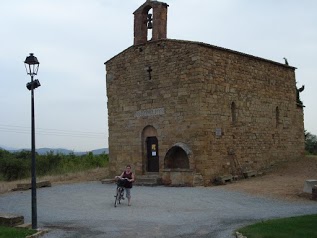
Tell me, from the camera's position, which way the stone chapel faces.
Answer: facing the viewer and to the left of the viewer

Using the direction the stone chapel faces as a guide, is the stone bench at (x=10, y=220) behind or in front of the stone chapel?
in front
